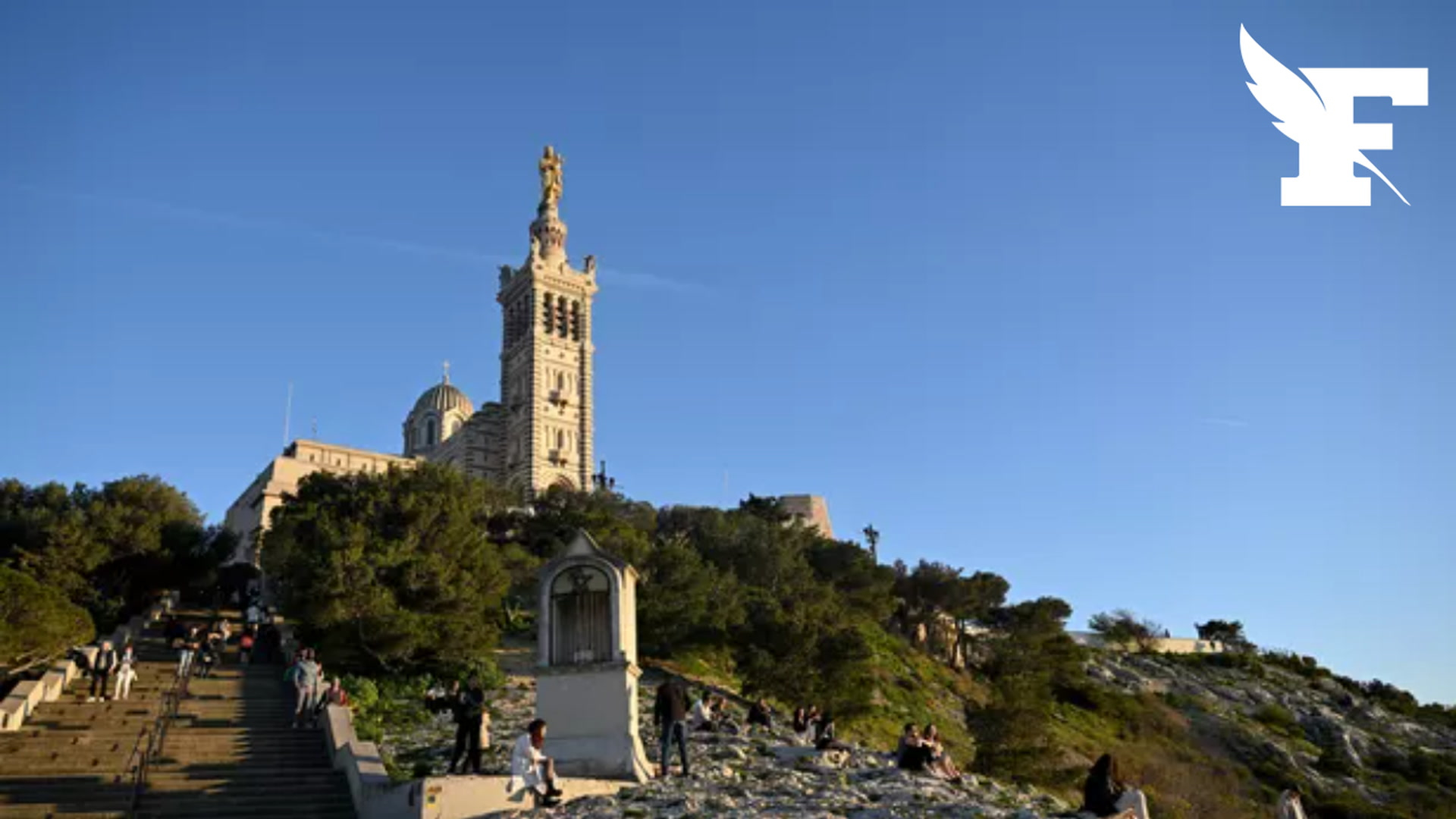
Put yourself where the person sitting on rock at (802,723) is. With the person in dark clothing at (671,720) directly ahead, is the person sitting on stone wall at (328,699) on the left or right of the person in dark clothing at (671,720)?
right

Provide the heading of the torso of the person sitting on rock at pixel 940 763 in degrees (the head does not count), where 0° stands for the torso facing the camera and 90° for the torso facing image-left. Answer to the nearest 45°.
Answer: approximately 315°

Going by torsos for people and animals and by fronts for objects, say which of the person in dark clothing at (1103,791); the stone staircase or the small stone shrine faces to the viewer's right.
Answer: the person in dark clothing

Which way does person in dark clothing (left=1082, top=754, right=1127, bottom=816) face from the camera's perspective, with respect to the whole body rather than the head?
to the viewer's right

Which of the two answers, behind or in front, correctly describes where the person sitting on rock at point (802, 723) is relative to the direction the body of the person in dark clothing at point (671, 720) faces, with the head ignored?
in front

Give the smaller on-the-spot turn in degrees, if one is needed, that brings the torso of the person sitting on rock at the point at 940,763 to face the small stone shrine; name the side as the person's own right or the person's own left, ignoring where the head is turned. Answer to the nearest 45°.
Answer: approximately 90° to the person's own right
